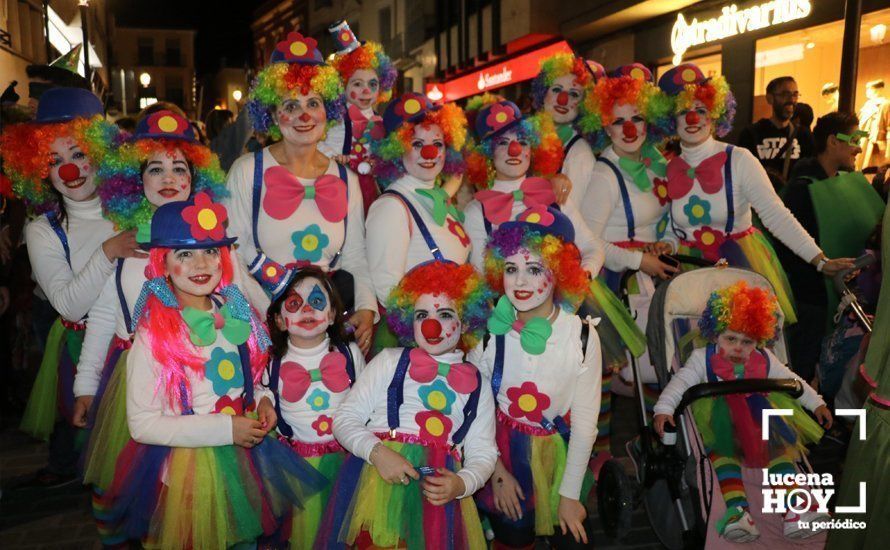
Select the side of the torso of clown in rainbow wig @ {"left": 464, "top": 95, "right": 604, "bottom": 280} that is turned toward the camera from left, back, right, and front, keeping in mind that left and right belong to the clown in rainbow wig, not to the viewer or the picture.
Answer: front

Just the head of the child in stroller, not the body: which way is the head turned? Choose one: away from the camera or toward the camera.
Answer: toward the camera

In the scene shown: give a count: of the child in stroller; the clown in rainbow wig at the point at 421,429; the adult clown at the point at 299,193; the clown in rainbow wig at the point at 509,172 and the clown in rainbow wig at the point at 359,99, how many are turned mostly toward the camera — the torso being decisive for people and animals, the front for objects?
5

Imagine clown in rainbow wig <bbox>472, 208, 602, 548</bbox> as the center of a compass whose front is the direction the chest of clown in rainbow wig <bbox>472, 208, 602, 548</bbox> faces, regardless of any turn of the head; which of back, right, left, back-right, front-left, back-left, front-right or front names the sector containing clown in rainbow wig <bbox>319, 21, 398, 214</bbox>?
right

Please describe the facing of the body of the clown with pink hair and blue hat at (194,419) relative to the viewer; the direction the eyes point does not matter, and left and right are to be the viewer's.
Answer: facing the viewer and to the right of the viewer

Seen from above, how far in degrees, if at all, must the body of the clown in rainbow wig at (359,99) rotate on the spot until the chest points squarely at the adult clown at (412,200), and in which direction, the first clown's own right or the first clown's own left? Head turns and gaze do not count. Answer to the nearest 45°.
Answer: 0° — they already face them

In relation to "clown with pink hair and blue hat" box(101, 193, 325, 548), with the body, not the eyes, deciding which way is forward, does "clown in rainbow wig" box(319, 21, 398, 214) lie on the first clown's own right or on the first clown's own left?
on the first clown's own left

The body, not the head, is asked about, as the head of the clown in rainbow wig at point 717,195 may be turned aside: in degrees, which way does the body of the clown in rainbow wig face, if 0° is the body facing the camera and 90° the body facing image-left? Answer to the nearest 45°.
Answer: approximately 45°

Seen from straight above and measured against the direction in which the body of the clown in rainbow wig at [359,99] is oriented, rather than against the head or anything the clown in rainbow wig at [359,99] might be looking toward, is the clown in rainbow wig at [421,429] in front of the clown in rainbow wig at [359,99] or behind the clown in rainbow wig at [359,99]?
in front

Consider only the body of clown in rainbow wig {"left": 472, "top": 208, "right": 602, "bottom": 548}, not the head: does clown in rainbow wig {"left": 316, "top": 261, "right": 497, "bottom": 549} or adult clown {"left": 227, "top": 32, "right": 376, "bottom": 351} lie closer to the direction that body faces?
the clown in rainbow wig

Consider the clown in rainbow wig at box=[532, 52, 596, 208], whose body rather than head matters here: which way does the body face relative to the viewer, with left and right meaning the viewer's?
facing the viewer and to the left of the viewer

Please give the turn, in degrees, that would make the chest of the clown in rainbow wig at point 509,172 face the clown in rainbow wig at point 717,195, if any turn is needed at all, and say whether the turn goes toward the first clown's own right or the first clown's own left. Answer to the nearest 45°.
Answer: approximately 135° to the first clown's own left

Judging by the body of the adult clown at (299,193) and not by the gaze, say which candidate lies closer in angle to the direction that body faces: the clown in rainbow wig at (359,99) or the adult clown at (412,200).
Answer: the adult clown
